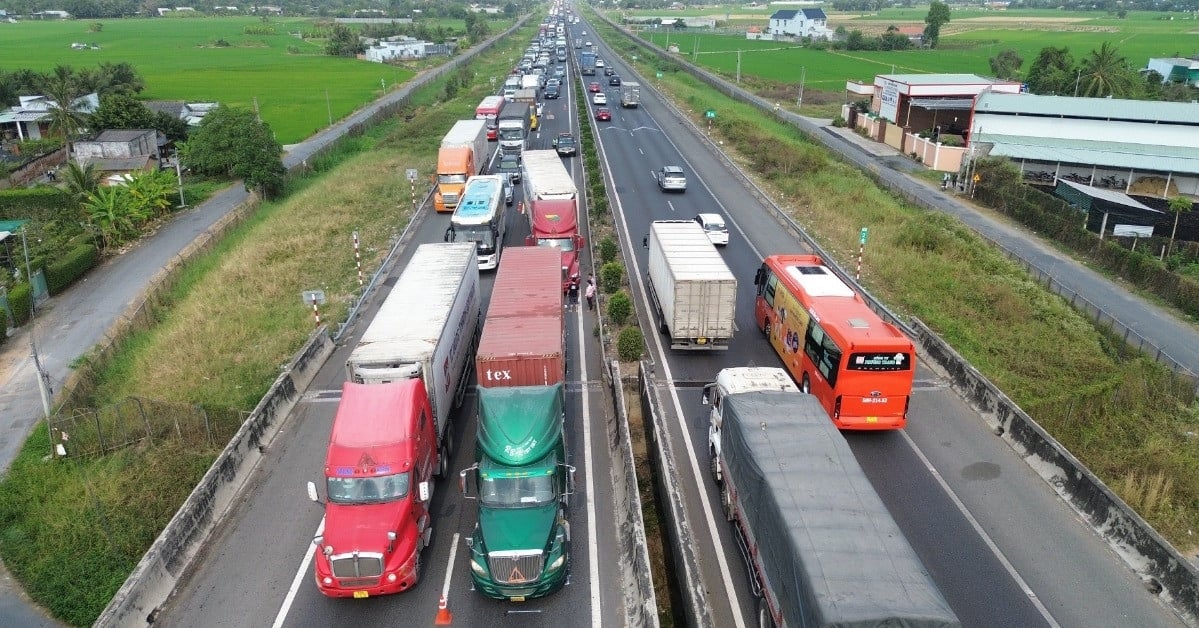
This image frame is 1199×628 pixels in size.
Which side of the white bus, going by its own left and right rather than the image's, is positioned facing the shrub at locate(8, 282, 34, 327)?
right

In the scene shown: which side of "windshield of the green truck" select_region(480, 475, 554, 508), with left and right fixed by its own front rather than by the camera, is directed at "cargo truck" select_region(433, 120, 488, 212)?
back

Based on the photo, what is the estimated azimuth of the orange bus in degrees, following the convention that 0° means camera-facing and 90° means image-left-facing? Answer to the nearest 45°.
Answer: approximately 135°

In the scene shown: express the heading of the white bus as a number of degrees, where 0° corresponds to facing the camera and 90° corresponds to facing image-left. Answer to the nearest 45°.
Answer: approximately 0°

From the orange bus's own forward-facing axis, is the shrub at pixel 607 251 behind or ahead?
ahead

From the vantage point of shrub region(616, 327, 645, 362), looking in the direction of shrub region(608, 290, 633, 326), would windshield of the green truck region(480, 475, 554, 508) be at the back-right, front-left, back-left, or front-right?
back-left

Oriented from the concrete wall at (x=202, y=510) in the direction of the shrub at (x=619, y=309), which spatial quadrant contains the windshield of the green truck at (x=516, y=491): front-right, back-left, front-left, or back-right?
front-right

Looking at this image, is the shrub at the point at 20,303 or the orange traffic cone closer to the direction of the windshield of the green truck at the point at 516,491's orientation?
the orange traffic cone

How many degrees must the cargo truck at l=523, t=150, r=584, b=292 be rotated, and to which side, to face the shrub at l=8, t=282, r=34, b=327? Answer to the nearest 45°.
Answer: approximately 90° to its right

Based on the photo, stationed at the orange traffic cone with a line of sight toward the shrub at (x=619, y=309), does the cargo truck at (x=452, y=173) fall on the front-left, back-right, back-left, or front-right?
front-left

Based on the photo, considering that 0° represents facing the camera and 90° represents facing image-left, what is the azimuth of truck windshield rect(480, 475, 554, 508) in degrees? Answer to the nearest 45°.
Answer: approximately 0°

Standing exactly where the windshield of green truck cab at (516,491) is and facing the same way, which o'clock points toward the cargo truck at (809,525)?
The cargo truck is roughly at 10 o'clock from the windshield of green truck cab.

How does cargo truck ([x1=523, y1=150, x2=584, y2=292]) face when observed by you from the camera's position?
facing the viewer

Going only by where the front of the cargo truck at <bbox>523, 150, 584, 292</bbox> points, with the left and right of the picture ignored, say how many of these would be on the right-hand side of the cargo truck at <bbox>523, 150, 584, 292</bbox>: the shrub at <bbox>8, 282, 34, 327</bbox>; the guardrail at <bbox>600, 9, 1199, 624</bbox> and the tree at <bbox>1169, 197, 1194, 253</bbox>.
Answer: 1

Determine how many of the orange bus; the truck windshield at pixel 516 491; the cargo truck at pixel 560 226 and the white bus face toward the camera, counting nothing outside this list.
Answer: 3

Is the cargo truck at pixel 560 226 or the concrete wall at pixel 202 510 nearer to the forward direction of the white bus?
the concrete wall

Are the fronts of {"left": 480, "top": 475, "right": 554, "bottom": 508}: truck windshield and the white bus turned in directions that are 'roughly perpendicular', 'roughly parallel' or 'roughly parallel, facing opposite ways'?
roughly parallel
